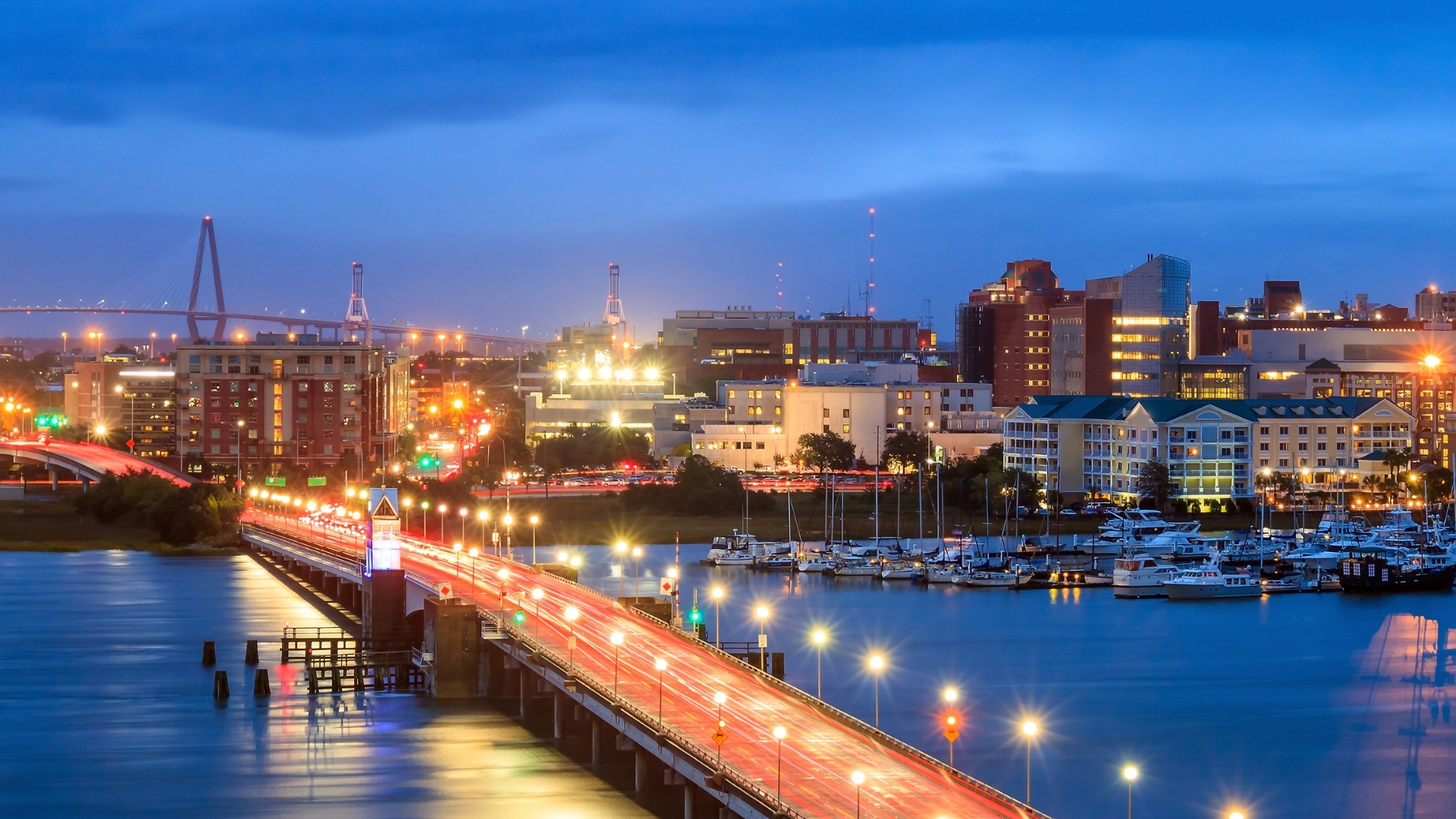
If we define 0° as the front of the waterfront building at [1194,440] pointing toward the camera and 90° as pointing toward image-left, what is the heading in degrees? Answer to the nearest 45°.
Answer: approximately 0°

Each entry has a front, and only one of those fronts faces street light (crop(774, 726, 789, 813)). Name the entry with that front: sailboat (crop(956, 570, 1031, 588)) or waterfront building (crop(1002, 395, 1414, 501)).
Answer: the waterfront building

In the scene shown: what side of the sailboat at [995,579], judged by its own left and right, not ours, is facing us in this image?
right

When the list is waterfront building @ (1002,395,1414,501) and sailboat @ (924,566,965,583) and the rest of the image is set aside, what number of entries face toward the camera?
1

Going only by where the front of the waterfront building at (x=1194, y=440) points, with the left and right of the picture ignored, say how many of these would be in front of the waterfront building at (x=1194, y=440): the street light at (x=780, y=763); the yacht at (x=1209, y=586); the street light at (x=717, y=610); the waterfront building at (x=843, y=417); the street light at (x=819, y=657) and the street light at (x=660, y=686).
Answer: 5

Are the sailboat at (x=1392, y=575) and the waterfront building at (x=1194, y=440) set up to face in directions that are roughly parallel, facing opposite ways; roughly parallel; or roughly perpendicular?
roughly perpendicular

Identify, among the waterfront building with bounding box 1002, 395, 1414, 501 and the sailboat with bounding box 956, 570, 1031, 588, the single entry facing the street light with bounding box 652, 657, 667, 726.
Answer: the waterfront building

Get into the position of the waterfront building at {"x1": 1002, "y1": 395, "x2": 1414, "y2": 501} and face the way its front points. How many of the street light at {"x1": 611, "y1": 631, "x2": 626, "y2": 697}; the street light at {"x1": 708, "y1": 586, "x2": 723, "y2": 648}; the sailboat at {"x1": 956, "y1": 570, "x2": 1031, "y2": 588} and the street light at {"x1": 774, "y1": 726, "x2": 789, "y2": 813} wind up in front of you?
4

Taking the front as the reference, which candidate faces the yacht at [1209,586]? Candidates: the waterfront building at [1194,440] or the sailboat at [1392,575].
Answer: the waterfront building

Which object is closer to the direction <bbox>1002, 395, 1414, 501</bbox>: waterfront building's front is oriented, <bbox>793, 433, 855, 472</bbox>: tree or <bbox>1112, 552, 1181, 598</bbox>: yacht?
the yacht

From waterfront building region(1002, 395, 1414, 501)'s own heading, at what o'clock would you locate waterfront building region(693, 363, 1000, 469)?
waterfront building region(693, 363, 1000, 469) is roughly at 4 o'clock from waterfront building region(1002, 395, 1414, 501).
